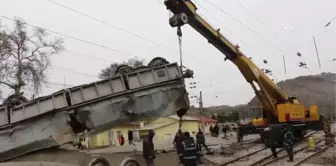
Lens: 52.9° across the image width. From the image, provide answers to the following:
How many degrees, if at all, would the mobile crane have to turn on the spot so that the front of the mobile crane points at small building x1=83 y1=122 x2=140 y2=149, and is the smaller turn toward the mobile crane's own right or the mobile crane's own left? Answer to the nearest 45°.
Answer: approximately 45° to the mobile crane's own right

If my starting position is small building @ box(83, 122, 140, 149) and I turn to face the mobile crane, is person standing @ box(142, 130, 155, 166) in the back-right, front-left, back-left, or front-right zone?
front-right

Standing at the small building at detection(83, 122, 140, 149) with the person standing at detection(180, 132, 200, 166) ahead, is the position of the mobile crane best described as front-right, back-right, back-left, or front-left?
front-left

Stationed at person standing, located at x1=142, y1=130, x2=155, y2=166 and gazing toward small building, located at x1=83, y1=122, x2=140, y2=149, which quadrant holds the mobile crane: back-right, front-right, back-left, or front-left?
front-right

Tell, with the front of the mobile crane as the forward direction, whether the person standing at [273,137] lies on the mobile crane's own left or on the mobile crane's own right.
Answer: on the mobile crane's own left
